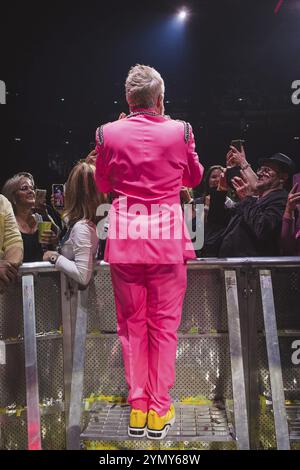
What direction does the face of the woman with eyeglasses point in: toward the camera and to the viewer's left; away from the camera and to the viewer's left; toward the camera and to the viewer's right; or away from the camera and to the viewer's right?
toward the camera and to the viewer's right

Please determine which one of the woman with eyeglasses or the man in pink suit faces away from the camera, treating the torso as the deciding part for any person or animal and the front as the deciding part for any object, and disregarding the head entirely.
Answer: the man in pink suit

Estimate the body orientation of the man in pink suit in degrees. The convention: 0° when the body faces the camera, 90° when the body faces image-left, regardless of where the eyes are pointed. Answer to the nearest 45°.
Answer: approximately 180°

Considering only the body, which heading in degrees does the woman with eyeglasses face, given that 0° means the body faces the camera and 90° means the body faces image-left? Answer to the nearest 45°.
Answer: approximately 315°

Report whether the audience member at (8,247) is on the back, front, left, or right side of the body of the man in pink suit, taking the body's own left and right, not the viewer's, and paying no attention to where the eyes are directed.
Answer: left

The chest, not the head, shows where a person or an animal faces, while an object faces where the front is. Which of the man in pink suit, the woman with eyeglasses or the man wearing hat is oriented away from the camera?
the man in pink suit
